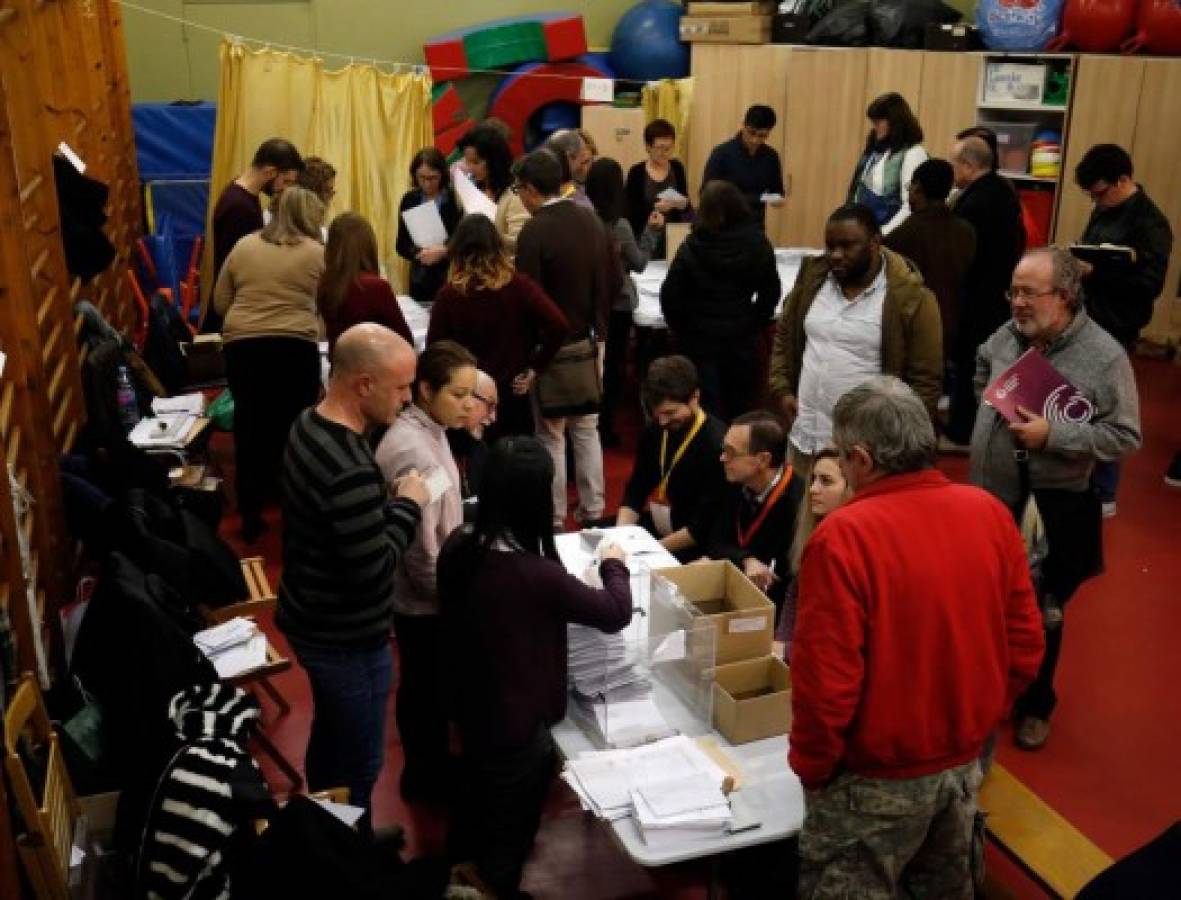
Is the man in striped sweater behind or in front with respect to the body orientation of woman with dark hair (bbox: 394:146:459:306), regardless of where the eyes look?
in front

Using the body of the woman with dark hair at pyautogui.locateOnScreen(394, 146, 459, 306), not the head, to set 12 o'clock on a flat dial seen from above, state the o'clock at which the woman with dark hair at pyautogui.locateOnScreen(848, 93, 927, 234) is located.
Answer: the woman with dark hair at pyautogui.locateOnScreen(848, 93, 927, 234) is roughly at 9 o'clock from the woman with dark hair at pyautogui.locateOnScreen(394, 146, 459, 306).

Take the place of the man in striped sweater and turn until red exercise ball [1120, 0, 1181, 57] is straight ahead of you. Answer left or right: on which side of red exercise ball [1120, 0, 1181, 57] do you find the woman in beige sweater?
left

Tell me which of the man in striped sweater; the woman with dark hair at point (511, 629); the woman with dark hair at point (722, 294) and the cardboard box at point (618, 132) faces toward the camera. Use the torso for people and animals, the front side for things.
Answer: the cardboard box

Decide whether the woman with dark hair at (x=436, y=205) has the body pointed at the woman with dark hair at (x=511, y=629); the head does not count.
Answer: yes

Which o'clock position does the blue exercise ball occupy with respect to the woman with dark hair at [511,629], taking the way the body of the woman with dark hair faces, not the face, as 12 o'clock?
The blue exercise ball is roughly at 11 o'clock from the woman with dark hair.

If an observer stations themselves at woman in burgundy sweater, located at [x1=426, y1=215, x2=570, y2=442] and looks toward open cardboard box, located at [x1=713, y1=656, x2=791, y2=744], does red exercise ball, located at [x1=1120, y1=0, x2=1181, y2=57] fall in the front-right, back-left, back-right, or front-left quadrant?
back-left

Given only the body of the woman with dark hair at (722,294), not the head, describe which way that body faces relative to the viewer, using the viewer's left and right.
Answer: facing away from the viewer

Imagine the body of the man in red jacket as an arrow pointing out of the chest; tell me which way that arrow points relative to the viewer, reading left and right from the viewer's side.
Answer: facing away from the viewer and to the left of the viewer

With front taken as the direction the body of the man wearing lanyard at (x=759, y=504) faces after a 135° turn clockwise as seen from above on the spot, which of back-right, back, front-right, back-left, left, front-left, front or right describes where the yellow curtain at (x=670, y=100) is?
front

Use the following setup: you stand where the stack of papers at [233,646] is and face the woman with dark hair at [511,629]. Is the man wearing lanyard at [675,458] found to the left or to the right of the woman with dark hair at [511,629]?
left

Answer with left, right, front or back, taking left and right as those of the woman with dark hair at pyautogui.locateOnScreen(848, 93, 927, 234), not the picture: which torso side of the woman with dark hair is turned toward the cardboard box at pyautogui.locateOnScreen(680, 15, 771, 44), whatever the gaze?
right

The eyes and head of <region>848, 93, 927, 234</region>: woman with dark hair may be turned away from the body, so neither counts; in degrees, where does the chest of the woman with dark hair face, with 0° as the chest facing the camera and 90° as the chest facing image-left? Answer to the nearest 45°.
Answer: approximately 45°

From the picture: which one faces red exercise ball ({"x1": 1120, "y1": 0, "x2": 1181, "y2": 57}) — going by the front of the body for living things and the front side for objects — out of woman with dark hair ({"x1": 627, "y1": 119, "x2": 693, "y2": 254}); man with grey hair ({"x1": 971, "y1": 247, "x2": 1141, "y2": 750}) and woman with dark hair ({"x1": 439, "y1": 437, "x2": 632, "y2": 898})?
woman with dark hair ({"x1": 439, "y1": 437, "x2": 632, "y2": 898})

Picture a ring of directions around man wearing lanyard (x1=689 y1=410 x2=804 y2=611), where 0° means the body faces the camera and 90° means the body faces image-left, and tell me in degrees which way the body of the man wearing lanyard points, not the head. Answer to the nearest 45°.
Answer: approximately 45°
